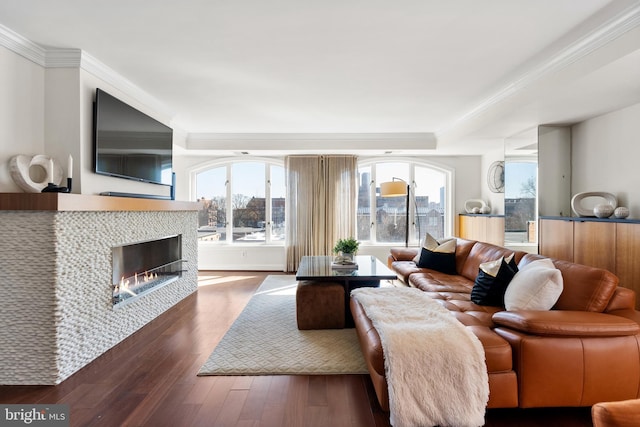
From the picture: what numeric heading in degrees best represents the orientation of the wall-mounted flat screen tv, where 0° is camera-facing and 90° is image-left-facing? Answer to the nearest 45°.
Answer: approximately 315°

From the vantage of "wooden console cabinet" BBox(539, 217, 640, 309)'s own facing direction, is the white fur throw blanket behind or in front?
in front

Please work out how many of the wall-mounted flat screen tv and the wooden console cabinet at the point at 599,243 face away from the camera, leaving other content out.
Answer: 0

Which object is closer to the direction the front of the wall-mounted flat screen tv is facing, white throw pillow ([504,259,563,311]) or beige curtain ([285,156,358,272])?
the white throw pillow

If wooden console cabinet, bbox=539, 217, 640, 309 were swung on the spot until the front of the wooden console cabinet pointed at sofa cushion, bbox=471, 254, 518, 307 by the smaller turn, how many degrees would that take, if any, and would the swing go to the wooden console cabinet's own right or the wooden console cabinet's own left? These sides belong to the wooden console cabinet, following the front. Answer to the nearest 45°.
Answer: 0° — it already faces it

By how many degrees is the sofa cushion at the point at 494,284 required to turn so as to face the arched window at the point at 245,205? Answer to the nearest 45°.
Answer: approximately 90° to its right

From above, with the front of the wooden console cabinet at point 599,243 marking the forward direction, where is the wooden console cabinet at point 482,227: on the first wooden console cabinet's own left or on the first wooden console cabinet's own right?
on the first wooden console cabinet's own right

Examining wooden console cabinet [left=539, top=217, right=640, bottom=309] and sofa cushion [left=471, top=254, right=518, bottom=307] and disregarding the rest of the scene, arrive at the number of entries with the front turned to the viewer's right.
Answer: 0

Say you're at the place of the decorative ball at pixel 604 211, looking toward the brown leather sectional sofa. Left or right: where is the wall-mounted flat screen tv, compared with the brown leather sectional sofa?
right
